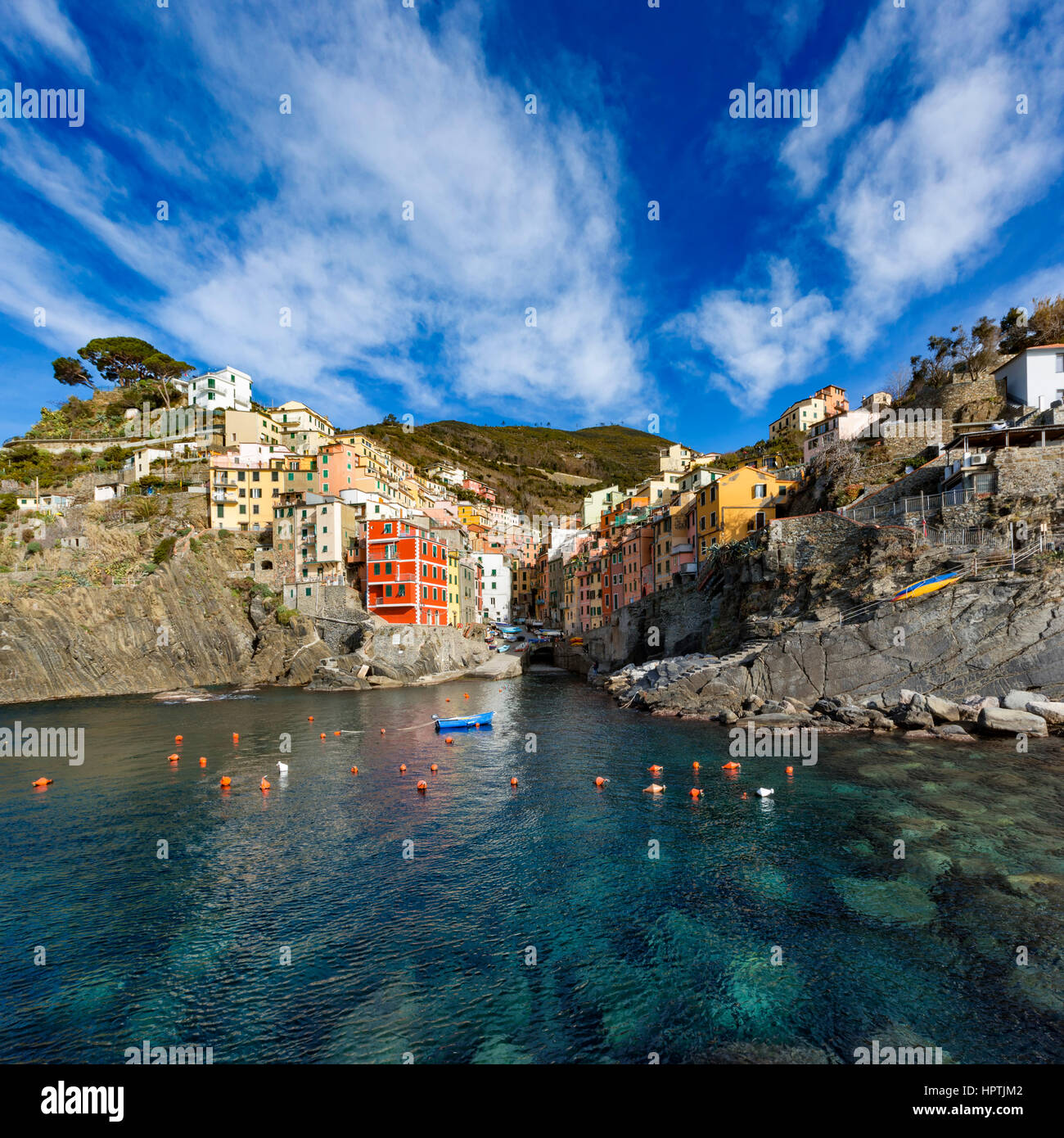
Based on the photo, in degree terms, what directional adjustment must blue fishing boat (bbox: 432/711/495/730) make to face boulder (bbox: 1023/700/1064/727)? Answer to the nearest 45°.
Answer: approximately 45° to its right

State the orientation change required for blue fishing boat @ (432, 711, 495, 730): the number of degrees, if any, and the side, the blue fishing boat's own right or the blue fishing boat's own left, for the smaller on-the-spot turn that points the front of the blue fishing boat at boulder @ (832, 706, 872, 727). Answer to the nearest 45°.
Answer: approximately 45° to the blue fishing boat's own right

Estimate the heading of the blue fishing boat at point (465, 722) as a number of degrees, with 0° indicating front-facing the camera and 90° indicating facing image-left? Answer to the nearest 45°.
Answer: approximately 270°

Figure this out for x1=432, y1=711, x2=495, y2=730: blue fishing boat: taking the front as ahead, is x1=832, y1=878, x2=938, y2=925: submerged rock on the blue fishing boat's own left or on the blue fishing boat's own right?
on the blue fishing boat's own right

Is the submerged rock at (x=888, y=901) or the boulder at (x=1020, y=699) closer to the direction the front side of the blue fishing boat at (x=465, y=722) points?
the boulder

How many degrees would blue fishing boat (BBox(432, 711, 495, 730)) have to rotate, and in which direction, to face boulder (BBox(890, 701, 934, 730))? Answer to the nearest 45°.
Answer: approximately 45° to its right

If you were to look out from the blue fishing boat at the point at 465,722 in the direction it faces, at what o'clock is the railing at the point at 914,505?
The railing is roughly at 12 o'clock from the blue fishing boat.

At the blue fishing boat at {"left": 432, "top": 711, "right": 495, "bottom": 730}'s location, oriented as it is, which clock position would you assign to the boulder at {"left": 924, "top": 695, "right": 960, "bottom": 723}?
The boulder is roughly at 1 o'clock from the blue fishing boat.
